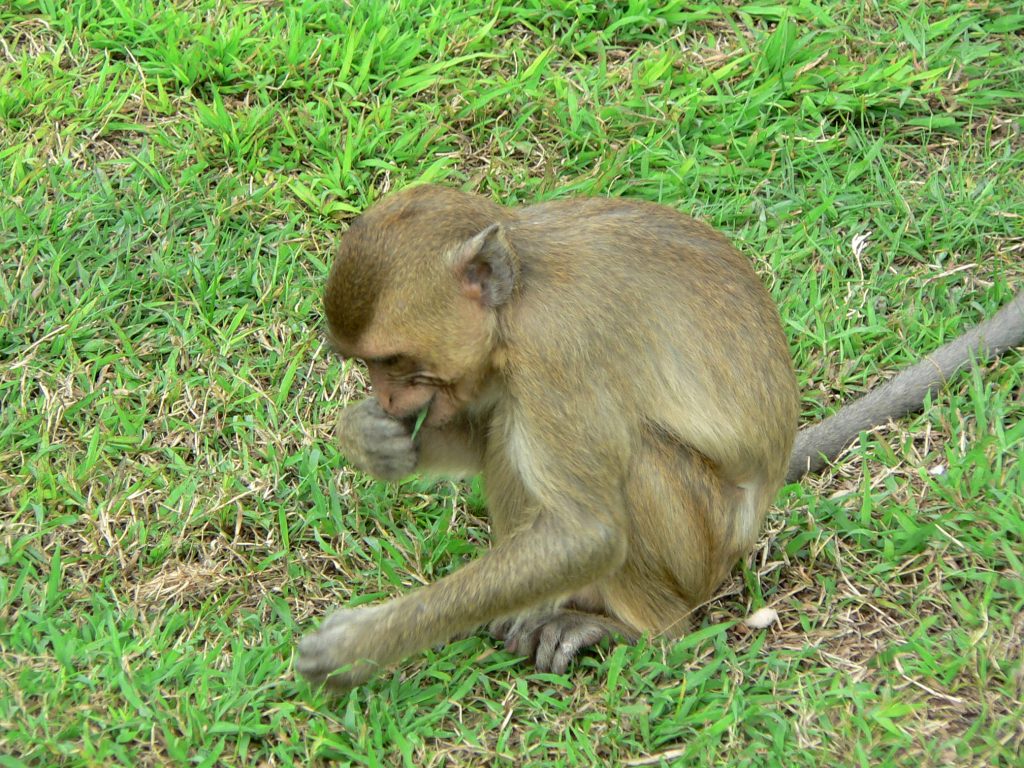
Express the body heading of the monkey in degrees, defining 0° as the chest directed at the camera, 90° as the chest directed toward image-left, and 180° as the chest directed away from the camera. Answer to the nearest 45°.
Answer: approximately 90°
